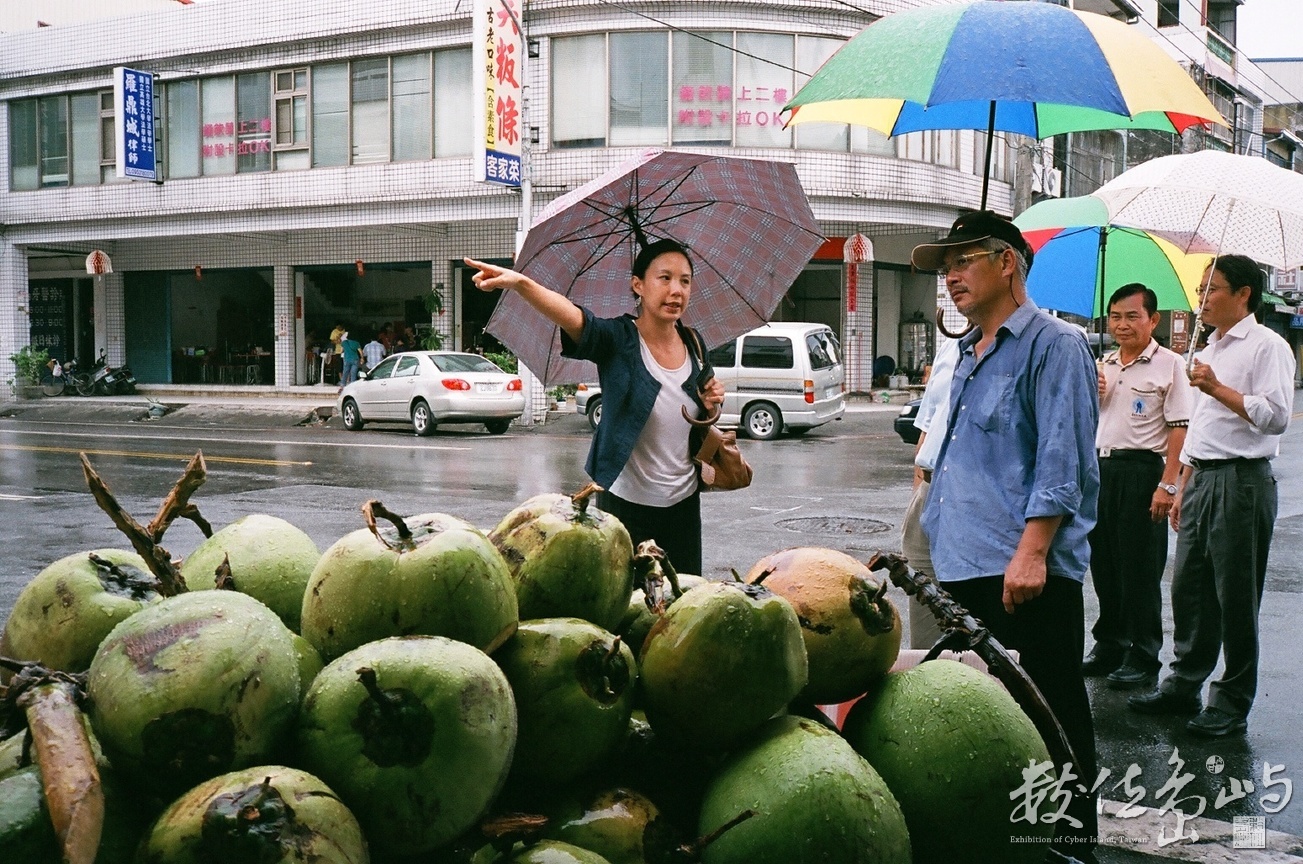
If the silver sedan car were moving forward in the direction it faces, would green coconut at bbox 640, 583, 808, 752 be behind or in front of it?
behind

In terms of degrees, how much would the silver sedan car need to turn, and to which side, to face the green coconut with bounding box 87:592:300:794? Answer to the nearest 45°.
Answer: approximately 135° to its left

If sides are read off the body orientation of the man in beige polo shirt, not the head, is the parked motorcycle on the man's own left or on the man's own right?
on the man's own right

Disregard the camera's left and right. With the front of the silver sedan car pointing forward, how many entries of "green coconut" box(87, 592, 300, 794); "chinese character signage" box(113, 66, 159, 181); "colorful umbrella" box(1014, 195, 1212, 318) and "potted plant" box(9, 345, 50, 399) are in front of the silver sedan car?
2

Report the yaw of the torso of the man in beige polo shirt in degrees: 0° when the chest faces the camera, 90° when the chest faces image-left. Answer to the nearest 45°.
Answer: approximately 45°

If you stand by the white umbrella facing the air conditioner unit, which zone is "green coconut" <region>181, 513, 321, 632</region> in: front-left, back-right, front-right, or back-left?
back-left

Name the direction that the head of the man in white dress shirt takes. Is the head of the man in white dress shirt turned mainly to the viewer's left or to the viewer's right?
to the viewer's left

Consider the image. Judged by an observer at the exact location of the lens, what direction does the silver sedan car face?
facing away from the viewer and to the left of the viewer

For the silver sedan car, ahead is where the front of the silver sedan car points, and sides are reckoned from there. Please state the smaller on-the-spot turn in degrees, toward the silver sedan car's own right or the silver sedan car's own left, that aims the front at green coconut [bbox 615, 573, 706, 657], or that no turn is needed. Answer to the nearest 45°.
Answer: approximately 135° to the silver sedan car's own left

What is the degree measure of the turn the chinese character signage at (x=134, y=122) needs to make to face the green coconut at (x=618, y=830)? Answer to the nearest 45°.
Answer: approximately 45° to its right
